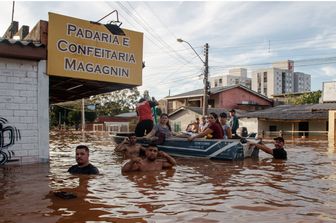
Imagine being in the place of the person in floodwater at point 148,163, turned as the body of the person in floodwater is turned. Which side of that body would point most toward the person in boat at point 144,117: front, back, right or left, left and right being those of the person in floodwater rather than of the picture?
back

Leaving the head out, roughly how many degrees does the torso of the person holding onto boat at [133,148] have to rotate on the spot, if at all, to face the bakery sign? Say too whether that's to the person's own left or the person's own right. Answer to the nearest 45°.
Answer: approximately 45° to the person's own right

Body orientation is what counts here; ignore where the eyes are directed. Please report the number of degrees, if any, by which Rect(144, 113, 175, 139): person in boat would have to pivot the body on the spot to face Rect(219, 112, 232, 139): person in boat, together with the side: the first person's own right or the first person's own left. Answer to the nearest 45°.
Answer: approximately 90° to the first person's own left

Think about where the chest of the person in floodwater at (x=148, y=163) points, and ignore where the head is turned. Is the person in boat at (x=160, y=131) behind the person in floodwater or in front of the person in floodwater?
behind

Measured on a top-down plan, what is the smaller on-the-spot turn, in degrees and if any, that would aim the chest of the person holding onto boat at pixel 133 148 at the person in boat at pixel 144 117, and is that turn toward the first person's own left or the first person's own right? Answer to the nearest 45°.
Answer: approximately 180°

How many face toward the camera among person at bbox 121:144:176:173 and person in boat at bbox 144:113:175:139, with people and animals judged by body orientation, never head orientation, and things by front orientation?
2

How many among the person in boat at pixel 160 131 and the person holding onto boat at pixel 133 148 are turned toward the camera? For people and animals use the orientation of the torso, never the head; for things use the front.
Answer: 2

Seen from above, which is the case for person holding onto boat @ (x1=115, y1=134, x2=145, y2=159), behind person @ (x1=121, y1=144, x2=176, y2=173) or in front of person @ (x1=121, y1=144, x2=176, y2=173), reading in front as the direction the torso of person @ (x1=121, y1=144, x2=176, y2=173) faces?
behind
